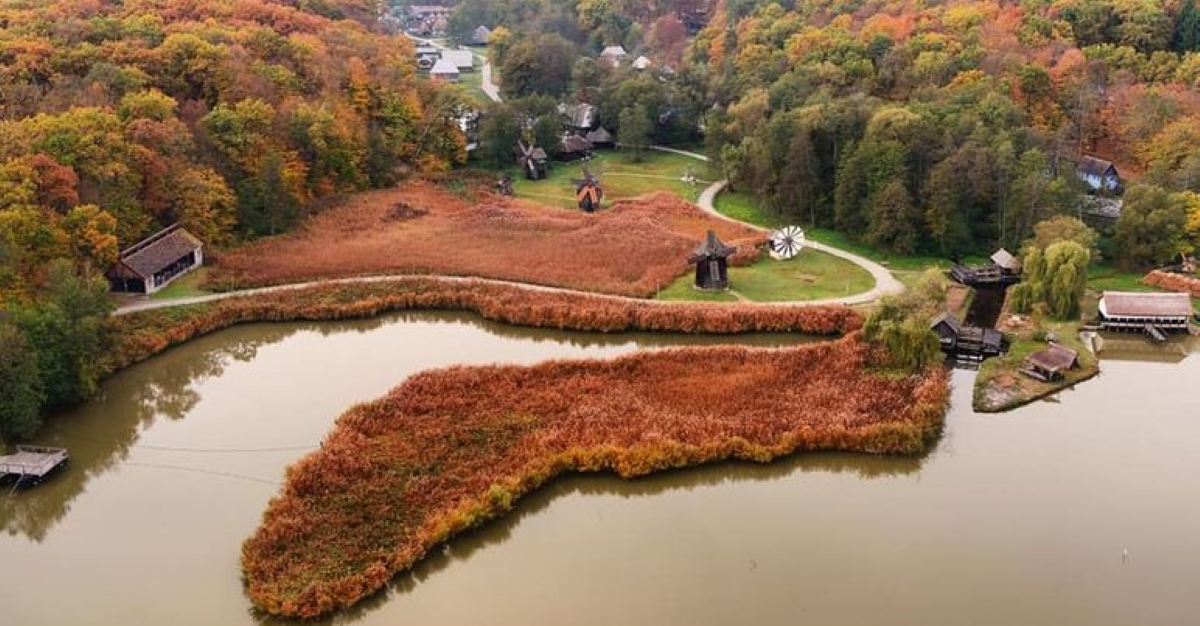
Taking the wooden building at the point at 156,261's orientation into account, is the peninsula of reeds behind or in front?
in front

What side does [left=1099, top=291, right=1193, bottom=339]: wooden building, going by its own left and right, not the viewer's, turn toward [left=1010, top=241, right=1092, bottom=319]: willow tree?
right

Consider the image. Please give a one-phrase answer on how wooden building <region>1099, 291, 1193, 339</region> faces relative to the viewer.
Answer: facing the viewer

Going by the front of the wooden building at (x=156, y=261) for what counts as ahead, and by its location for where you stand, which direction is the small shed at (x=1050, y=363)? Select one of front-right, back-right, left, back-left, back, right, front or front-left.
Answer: front

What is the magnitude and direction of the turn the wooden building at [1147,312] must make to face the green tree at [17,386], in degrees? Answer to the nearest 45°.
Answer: approximately 45° to its right

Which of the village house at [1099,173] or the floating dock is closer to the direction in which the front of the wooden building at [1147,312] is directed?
the floating dock

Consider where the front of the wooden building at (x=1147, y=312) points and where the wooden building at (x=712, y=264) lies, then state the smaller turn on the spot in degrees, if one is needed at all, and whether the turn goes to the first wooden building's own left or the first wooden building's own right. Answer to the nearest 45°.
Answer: approximately 90° to the first wooden building's own right

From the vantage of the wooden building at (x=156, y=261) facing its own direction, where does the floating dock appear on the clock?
The floating dock is roughly at 2 o'clock from the wooden building.

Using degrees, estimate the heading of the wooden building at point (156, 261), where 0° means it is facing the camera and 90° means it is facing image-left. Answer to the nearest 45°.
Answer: approximately 315°

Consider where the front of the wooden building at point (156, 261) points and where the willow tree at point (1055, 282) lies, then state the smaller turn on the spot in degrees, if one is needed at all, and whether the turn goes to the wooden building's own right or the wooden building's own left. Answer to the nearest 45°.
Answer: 0° — it already faces it

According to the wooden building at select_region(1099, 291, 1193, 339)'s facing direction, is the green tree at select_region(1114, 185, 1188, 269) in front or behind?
behind

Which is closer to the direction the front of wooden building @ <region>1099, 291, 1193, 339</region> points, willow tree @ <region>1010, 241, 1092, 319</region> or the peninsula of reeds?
the peninsula of reeds

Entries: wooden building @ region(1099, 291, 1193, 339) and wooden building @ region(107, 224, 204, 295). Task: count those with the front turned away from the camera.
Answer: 0

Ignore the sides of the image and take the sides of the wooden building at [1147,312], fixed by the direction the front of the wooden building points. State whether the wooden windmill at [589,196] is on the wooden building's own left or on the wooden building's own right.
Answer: on the wooden building's own right
